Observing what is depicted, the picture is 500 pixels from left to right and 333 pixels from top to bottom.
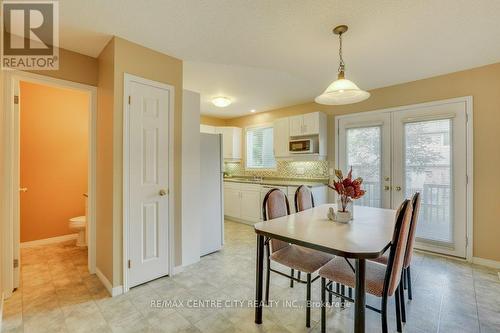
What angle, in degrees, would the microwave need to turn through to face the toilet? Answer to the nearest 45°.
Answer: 0° — it already faces it

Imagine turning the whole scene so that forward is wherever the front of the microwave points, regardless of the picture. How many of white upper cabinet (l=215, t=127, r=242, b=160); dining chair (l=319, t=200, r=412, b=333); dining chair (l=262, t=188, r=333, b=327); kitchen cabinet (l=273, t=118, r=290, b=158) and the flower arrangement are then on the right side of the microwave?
2

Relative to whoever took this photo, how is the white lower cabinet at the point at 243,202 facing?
facing the viewer and to the left of the viewer

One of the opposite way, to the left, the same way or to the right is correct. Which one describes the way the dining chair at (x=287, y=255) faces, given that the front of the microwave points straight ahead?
to the left

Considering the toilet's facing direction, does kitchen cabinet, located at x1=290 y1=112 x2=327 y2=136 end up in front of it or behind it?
behind

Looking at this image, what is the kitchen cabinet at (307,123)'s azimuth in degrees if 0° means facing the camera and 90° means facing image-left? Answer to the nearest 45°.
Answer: approximately 45°

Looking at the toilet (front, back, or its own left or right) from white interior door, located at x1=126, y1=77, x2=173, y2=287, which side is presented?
left

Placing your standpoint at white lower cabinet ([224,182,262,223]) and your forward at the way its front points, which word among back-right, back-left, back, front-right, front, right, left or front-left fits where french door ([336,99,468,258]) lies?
left

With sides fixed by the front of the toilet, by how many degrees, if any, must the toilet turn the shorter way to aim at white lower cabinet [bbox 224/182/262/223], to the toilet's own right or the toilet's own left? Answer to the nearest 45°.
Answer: approximately 180°

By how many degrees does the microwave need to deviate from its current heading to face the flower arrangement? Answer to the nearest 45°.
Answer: approximately 45° to its left
